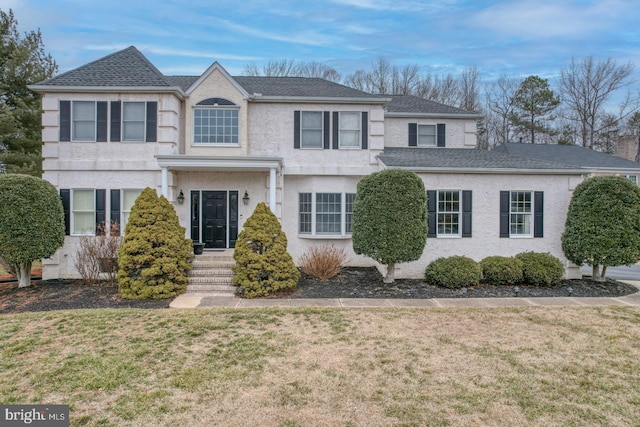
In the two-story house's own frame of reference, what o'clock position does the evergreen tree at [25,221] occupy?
The evergreen tree is roughly at 2 o'clock from the two-story house.

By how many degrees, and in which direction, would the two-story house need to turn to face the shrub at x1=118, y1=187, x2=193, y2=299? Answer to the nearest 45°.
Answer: approximately 45° to its right

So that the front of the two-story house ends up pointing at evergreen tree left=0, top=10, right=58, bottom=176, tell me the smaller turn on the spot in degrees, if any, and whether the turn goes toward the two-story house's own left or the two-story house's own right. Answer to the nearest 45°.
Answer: approximately 135° to the two-story house's own right

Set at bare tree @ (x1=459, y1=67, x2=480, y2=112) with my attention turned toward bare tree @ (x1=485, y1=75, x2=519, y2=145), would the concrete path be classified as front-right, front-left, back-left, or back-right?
back-right

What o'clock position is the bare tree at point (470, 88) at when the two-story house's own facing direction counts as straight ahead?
The bare tree is roughly at 7 o'clock from the two-story house.

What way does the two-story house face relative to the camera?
toward the camera

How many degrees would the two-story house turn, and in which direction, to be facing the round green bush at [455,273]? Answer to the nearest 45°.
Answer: approximately 90° to its left

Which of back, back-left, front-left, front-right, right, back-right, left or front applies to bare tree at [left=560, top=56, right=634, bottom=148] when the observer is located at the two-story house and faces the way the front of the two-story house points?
back-left

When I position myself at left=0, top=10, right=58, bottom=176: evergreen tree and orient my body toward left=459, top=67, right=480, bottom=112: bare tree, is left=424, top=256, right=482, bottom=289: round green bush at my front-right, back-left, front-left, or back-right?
front-right

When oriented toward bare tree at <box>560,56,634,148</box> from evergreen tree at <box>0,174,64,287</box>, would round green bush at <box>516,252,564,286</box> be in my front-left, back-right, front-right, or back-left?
front-right
